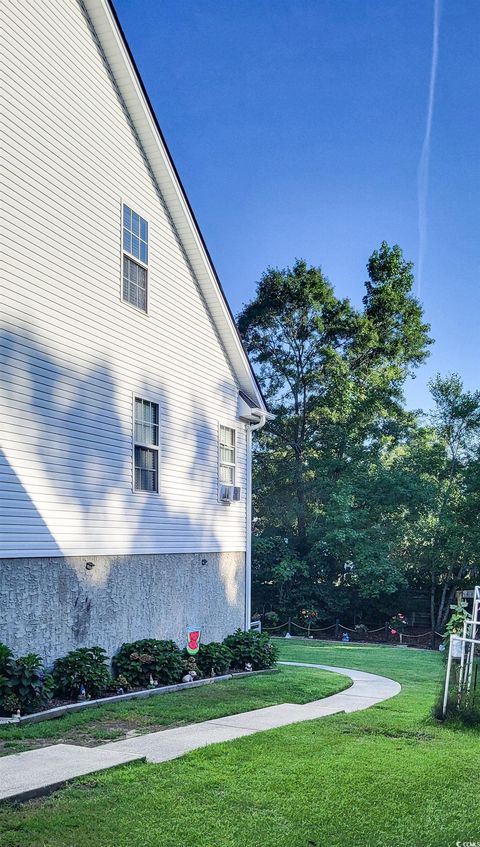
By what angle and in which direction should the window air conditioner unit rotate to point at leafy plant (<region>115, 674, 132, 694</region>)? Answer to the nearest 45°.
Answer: approximately 45° to its right

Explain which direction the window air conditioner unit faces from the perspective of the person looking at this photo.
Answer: facing the viewer and to the right of the viewer

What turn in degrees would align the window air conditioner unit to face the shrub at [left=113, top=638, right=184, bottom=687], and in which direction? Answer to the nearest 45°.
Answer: approximately 45° to its right

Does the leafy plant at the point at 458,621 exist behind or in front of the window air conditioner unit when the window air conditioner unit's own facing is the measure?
in front

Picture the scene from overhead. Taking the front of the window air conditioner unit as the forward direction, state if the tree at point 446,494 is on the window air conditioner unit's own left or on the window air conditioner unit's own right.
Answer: on the window air conditioner unit's own left

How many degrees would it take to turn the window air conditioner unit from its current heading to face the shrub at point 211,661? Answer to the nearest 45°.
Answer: approximately 45° to its right
